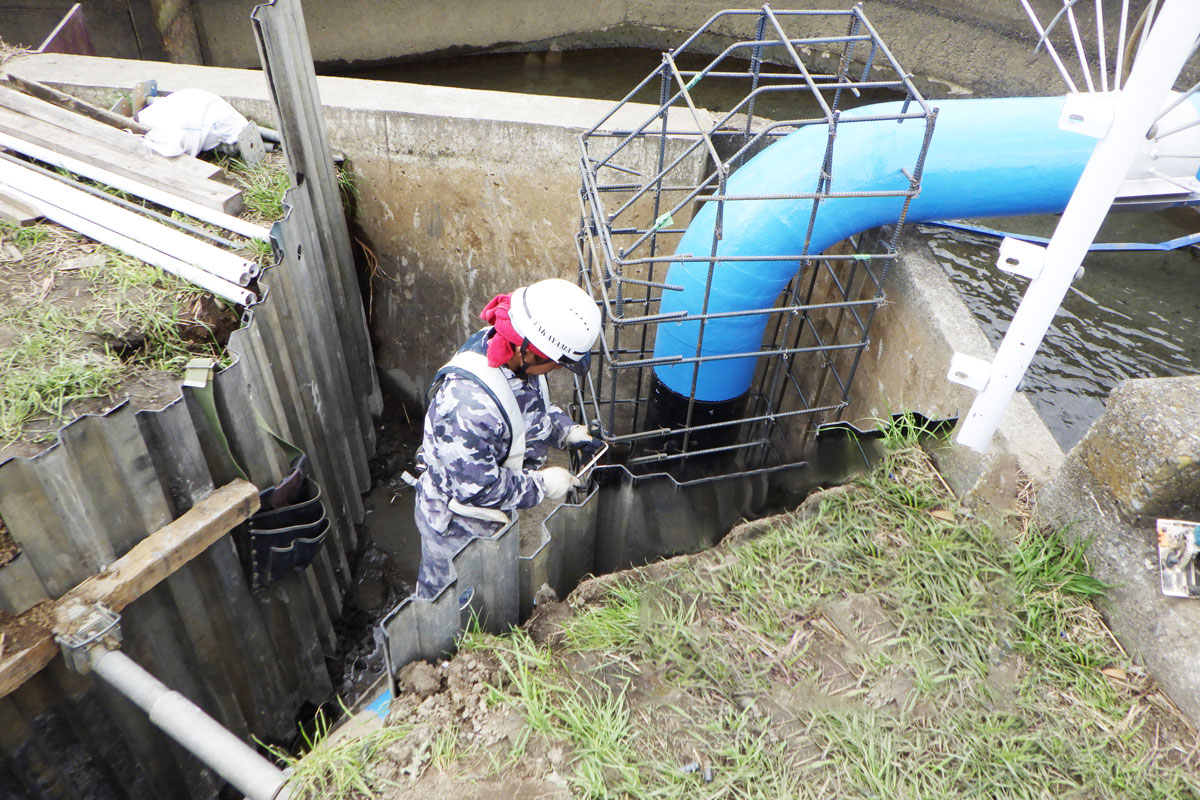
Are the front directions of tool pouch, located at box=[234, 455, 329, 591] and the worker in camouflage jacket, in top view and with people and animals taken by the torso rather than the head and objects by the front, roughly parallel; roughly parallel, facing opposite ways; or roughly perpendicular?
roughly parallel

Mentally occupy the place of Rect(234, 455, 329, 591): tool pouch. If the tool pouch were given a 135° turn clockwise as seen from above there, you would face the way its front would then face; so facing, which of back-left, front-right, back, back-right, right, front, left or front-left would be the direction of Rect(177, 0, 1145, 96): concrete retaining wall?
back-right

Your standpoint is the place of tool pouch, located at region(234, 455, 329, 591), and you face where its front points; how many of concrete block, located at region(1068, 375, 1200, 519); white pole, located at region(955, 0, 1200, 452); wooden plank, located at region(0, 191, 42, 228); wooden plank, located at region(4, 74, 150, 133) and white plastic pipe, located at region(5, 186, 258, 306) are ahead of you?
2

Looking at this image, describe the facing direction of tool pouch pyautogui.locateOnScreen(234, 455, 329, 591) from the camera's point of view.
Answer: facing the viewer and to the right of the viewer

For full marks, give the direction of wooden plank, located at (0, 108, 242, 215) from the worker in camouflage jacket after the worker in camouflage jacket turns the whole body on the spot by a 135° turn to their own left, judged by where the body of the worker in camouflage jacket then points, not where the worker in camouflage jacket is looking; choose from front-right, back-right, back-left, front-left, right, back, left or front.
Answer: front

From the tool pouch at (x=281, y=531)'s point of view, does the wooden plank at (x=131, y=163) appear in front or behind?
behind

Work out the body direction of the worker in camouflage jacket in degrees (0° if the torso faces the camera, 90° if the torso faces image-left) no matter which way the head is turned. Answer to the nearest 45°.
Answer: approximately 270°

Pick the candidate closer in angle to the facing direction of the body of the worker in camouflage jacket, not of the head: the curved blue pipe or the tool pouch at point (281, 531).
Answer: the curved blue pipe

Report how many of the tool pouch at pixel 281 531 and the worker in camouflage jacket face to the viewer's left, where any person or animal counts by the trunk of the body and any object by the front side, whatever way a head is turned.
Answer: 0

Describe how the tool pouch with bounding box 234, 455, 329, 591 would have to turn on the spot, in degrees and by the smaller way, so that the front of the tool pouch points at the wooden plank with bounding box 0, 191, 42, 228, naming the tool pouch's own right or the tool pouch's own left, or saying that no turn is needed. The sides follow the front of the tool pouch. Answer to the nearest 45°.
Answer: approximately 180°

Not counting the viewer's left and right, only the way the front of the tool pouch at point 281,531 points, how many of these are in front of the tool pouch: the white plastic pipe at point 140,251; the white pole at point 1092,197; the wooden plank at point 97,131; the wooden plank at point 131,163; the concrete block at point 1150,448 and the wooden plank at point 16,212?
2

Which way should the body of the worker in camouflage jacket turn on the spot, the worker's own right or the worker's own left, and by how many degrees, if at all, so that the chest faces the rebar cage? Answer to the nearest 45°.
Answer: approximately 45° to the worker's own left
